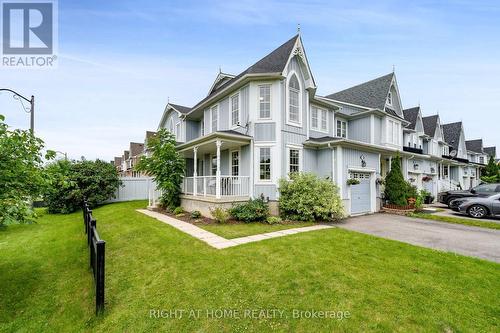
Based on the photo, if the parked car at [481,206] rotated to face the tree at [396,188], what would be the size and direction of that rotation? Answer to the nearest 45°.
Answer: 0° — it already faces it

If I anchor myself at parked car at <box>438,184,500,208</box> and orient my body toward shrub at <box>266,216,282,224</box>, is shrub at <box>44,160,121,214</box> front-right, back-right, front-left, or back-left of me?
front-right

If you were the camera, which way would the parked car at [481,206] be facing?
facing to the left of the viewer

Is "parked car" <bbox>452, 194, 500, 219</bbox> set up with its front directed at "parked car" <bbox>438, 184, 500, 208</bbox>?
no

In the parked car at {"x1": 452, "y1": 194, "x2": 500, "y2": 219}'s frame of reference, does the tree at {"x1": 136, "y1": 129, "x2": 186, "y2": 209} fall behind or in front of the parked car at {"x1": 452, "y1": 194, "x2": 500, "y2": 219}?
in front

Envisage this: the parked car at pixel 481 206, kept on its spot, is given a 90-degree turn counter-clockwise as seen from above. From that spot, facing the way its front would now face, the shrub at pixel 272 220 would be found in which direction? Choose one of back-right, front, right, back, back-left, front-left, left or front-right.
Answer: front-right

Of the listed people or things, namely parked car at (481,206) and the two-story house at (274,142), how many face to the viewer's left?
1

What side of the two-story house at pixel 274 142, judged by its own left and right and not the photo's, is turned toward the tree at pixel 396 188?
left

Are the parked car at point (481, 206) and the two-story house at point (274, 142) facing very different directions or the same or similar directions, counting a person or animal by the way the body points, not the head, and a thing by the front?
very different directions

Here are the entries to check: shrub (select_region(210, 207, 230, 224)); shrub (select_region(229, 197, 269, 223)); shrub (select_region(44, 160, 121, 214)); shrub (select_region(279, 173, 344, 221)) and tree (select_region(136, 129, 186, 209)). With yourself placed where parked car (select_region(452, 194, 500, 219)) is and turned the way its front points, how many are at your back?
0

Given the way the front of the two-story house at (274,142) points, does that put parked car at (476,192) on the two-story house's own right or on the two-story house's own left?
on the two-story house's own left

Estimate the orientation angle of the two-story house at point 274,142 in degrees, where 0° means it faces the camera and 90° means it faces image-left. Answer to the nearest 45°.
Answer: approximately 315°

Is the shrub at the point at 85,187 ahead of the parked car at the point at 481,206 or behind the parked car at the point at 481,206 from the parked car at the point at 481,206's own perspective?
ahead
